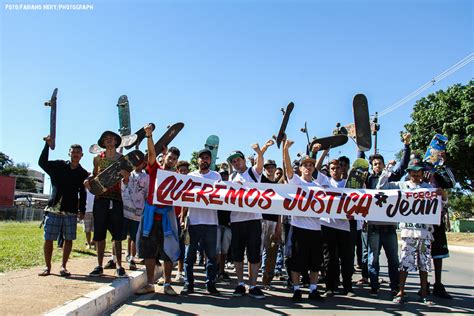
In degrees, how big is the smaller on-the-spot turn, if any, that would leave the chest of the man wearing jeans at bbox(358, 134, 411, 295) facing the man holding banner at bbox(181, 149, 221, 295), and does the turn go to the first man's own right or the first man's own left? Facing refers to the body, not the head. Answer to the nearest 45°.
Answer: approximately 45° to the first man's own right

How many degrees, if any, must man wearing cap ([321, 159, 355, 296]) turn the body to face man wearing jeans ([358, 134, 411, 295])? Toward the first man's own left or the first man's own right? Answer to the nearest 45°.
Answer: approximately 90° to the first man's own left

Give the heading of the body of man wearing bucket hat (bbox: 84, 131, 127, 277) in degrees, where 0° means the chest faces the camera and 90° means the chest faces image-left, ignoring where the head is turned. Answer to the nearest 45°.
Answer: approximately 0°

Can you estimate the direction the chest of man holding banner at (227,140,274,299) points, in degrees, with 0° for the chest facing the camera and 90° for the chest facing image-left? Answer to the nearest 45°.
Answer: approximately 0°

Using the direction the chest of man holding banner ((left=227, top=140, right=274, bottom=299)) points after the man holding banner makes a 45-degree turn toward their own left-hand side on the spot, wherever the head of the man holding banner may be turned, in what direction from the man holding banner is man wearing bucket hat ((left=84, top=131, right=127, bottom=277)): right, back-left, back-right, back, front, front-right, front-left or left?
back-right

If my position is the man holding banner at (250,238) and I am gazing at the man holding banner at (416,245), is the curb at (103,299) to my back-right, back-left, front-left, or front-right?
back-right

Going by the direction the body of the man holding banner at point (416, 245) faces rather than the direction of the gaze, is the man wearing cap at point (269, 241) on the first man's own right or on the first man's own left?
on the first man's own right

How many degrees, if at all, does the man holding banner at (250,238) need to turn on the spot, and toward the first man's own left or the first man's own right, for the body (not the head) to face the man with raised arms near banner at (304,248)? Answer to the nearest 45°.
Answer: approximately 90° to the first man's own left

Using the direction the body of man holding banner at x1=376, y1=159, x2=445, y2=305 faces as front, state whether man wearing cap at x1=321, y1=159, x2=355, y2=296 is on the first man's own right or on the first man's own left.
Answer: on the first man's own right
